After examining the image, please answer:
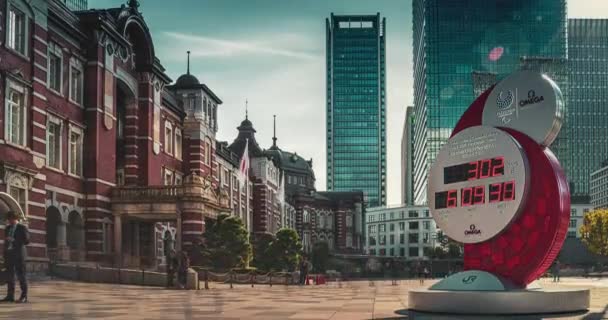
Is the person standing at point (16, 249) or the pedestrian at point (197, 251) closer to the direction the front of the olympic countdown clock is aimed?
the person standing

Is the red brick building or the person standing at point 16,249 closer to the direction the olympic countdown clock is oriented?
the person standing

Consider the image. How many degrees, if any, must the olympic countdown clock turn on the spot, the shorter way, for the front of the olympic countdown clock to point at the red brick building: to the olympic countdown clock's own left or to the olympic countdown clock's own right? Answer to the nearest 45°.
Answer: approximately 90° to the olympic countdown clock's own right

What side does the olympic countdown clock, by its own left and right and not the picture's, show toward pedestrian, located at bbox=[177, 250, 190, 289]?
right

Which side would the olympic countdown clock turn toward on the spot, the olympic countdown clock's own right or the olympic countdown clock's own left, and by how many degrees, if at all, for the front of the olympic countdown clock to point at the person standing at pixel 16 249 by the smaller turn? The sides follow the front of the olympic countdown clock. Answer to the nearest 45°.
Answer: approximately 45° to the olympic countdown clock's own right
